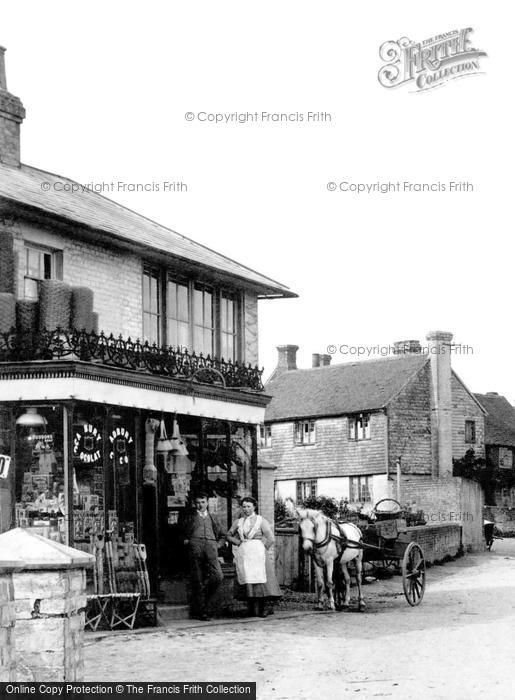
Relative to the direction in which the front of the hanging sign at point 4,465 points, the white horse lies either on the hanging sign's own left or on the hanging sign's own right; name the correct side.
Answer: on the hanging sign's own left

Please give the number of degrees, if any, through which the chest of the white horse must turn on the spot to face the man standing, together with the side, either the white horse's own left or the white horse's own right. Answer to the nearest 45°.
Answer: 0° — it already faces them

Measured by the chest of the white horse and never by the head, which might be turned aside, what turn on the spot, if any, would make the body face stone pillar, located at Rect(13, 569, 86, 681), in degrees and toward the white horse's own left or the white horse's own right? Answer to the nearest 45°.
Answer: approximately 45° to the white horse's own left

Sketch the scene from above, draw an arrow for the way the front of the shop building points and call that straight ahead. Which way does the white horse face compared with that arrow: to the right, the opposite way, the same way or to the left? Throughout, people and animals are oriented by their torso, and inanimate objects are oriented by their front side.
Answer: to the right

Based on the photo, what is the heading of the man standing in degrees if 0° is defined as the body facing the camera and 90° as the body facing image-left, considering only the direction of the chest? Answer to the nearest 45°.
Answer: approximately 0°

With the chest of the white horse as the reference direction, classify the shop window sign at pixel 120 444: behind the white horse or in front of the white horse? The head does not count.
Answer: in front

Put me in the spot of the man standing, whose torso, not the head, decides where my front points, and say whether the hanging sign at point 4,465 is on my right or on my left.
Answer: on my right

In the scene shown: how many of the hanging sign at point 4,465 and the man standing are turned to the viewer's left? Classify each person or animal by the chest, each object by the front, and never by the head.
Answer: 0

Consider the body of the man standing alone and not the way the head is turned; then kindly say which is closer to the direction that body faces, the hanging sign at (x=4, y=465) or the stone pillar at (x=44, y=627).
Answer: the stone pillar

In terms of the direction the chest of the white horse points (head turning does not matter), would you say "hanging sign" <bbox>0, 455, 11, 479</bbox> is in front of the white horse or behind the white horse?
in front

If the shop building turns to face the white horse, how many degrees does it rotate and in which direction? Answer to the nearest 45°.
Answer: approximately 45° to its left
